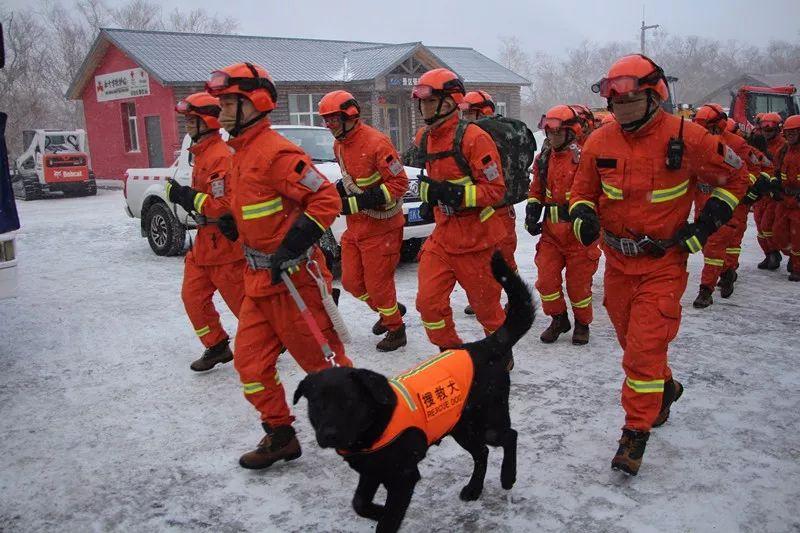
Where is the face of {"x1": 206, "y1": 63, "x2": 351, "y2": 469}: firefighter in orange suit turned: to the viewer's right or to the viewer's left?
to the viewer's left

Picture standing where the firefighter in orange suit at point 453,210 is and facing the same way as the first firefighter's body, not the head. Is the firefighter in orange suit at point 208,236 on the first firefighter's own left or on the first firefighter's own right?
on the first firefighter's own right

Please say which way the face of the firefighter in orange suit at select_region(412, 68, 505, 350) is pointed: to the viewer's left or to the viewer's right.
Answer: to the viewer's left

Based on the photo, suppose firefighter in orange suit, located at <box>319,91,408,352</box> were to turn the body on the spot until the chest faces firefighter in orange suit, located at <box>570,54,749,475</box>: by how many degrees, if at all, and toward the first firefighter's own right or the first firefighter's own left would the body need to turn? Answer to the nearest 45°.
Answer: approximately 90° to the first firefighter's own left

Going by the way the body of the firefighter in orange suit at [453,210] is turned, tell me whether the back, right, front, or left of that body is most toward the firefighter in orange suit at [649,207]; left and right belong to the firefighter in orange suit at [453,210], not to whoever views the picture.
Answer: left

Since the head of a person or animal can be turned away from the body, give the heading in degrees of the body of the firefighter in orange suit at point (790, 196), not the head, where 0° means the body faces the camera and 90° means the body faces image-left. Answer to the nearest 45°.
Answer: approximately 45°

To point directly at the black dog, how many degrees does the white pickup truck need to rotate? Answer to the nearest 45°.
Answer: approximately 45° to its right

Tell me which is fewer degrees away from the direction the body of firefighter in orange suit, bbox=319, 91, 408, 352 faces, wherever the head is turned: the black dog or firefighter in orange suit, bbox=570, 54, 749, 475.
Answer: the black dog

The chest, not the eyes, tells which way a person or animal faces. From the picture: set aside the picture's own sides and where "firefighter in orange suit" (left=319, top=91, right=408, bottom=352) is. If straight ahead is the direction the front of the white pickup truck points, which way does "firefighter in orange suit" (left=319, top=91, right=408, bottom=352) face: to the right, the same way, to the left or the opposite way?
to the right

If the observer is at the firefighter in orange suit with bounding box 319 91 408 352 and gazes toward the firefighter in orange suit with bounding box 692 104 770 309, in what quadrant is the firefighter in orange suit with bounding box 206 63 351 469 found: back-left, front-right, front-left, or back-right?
back-right
